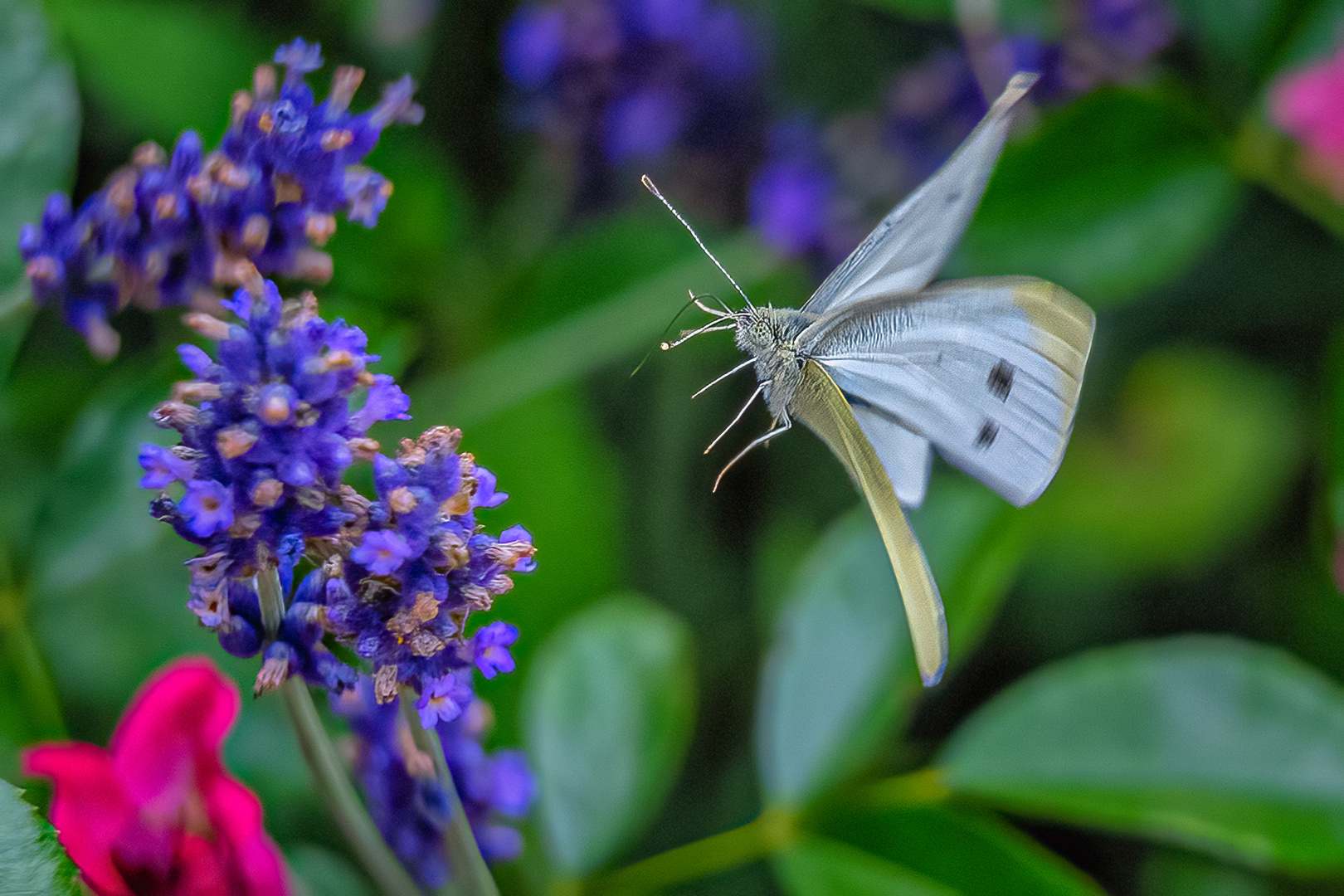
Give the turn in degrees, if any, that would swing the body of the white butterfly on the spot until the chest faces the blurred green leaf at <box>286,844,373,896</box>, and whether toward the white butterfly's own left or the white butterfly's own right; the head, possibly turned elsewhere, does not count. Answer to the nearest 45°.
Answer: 0° — it already faces it

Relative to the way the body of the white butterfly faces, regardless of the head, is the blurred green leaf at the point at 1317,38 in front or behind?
behind

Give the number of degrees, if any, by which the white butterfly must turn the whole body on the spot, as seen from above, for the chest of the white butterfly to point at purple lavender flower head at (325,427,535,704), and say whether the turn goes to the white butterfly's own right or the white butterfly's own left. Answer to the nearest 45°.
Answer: approximately 45° to the white butterfly's own left

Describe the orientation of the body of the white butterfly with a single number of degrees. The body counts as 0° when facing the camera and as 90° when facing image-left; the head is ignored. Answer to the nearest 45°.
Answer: approximately 90°

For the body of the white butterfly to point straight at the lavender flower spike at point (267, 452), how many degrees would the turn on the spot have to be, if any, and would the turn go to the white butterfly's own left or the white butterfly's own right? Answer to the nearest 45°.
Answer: approximately 45° to the white butterfly's own left
